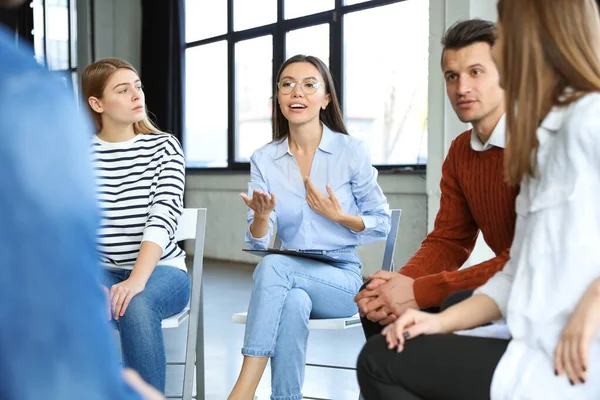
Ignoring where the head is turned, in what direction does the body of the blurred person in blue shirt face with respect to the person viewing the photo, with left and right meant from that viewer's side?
facing away from the viewer and to the right of the viewer

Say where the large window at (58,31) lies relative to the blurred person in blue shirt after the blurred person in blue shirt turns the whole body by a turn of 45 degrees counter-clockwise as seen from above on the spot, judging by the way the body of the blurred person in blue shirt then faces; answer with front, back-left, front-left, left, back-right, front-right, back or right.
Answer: front

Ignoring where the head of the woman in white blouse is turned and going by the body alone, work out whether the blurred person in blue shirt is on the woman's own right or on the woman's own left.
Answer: on the woman's own left

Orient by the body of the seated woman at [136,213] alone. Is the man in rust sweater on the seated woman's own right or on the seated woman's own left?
on the seated woman's own left

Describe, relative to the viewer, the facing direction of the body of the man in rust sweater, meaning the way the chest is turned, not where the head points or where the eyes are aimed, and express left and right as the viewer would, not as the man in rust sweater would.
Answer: facing the viewer and to the left of the viewer

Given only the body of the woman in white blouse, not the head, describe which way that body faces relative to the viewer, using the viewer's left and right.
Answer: facing to the left of the viewer

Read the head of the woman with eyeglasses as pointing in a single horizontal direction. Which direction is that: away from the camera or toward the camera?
toward the camera

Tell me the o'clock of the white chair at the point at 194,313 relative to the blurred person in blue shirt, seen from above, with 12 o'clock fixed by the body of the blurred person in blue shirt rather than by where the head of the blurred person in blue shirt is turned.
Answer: The white chair is roughly at 11 o'clock from the blurred person in blue shirt.

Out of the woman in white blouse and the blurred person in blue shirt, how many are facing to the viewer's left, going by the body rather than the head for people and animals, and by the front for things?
1

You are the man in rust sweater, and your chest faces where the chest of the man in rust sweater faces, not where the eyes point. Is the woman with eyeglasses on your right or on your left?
on your right

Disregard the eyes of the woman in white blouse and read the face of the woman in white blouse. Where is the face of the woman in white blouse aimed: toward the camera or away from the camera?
away from the camera
